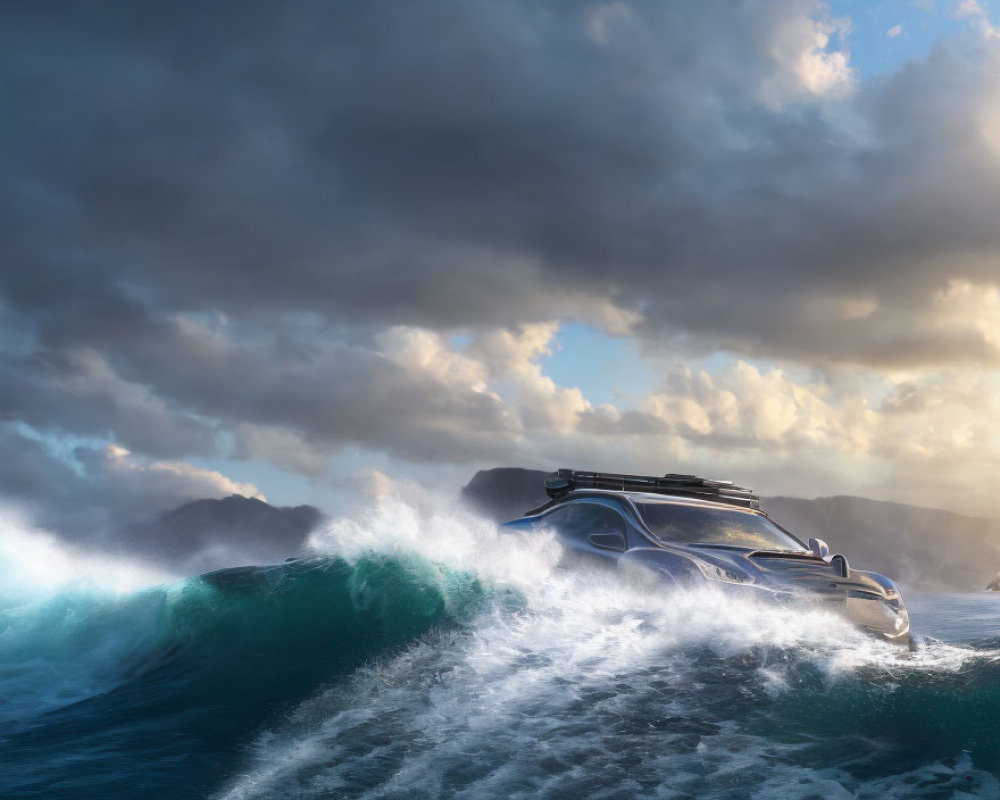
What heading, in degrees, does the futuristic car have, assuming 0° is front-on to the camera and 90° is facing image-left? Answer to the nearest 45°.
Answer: approximately 315°
